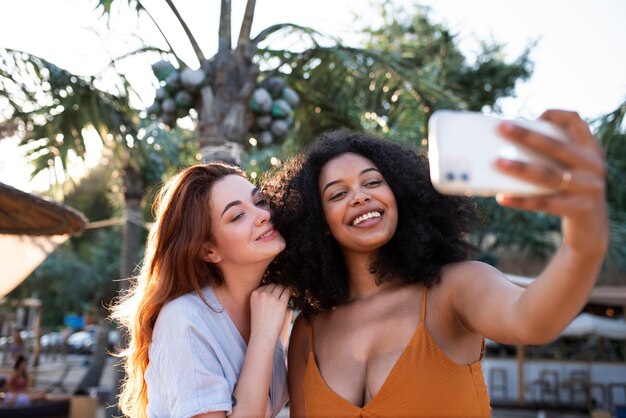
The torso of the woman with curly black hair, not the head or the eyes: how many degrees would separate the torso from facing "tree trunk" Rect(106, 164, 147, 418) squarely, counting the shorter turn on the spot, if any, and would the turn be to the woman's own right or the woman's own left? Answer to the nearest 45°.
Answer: approximately 135° to the woman's own right

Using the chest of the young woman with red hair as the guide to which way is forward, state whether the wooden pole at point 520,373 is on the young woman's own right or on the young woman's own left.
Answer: on the young woman's own left

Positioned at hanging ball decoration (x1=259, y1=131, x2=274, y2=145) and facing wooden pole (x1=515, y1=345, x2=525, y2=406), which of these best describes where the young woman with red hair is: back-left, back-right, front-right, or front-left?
back-right

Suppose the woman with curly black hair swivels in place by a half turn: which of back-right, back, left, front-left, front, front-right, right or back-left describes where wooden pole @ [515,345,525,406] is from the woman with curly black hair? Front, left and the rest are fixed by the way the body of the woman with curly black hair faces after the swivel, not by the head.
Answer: front

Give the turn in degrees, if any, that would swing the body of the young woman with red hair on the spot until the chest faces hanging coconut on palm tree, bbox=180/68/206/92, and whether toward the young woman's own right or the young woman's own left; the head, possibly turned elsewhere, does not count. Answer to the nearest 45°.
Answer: approximately 135° to the young woman's own left

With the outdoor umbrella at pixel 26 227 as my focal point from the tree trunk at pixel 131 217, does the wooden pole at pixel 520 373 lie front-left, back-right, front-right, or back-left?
back-left

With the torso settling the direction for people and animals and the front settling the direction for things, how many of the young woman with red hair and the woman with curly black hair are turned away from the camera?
0

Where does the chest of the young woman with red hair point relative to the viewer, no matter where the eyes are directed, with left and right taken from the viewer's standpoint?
facing the viewer and to the right of the viewer

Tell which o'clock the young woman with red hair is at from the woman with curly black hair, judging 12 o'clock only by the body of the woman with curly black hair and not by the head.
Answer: The young woman with red hair is roughly at 3 o'clock from the woman with curly black hair.

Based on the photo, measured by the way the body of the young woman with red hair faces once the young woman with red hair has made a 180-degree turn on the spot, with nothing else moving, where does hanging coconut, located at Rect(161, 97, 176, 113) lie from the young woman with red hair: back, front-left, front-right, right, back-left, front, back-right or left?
front-right

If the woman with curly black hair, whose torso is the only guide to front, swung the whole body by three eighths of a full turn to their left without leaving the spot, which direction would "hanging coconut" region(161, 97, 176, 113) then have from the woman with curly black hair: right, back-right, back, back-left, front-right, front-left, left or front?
left

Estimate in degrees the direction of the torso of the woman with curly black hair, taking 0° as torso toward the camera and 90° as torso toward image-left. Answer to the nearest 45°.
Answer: approximately 0°

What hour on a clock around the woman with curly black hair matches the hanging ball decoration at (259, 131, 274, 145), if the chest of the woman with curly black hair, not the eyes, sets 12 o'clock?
The hanging ball decoration is roughly at 5 o'clock from the woman with curly black hair.

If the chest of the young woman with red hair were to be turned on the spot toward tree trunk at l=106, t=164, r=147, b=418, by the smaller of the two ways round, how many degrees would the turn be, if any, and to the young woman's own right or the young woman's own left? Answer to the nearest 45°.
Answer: approximately 135° to the young woman's own left

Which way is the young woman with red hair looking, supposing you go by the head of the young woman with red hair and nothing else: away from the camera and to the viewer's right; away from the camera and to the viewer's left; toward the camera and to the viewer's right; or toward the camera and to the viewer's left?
toward the camera and to the viewer's right
